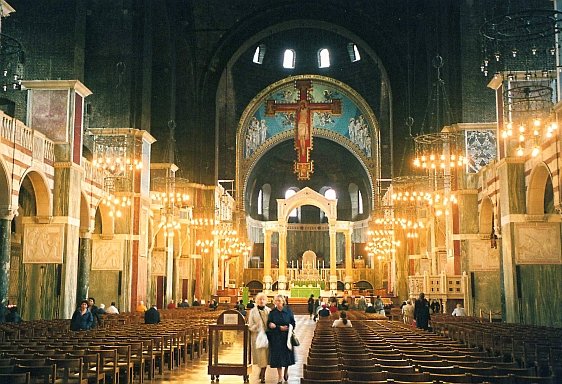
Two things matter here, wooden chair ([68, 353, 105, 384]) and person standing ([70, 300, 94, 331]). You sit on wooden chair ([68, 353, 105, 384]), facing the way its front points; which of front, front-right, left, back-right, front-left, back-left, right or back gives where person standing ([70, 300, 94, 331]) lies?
front-left

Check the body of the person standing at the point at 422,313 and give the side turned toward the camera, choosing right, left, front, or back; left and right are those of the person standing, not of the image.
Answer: back

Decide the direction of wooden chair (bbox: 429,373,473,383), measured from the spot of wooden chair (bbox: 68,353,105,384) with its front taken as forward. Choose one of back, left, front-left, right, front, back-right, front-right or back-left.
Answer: right

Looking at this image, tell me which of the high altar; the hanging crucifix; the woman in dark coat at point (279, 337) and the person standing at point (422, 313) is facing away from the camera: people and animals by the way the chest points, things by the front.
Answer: the person standing

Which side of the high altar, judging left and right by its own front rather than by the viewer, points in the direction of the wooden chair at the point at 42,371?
front

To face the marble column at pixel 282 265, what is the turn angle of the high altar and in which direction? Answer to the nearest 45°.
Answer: approximately 45° to its right

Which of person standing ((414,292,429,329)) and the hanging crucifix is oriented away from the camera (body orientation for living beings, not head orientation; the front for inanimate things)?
the person standing

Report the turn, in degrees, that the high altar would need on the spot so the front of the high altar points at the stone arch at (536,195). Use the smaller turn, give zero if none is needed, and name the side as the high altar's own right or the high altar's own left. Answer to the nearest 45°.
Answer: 0° — it already faces it

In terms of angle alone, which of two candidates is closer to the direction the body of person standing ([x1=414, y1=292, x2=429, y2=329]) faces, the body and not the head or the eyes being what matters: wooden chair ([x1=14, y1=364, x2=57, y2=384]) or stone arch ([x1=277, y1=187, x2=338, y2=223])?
the stone arch

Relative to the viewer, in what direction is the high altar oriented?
toward the camera

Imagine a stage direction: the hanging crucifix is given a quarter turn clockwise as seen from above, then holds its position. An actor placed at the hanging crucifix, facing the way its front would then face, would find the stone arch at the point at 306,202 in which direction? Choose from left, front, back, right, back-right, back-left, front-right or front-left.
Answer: right

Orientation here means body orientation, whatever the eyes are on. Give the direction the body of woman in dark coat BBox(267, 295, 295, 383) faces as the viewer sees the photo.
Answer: toward the camera

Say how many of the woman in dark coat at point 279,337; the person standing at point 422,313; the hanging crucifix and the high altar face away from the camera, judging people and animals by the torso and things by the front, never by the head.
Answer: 1

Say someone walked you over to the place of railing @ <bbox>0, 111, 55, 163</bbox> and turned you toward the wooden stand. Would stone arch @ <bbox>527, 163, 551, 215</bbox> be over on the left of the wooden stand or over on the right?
left

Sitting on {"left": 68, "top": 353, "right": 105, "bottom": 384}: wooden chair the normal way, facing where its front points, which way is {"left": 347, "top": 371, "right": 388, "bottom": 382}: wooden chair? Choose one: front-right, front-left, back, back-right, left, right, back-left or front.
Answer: right

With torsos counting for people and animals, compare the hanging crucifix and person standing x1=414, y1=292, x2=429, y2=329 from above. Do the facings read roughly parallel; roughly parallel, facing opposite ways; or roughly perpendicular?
roughly parallel, facing opposite ways
